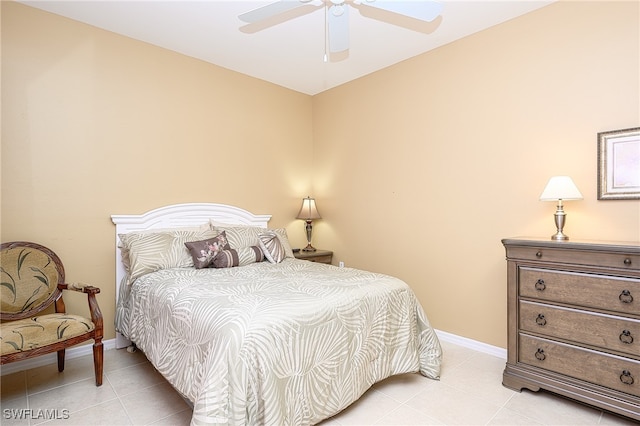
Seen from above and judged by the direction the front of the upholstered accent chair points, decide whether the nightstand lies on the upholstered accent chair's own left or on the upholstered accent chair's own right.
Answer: on the upholstered accent chair's own left

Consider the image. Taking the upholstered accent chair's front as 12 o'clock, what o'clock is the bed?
The bed is roughly at 10 o'clock from the upholstered accent chair.

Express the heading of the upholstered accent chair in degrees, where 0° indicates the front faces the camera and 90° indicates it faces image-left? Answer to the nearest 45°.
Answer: approximately 315°

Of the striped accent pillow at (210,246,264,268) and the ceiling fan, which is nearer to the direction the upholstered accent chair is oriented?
the ceiling fan

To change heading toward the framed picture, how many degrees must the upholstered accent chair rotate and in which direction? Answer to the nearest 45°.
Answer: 0° — it already faces it
